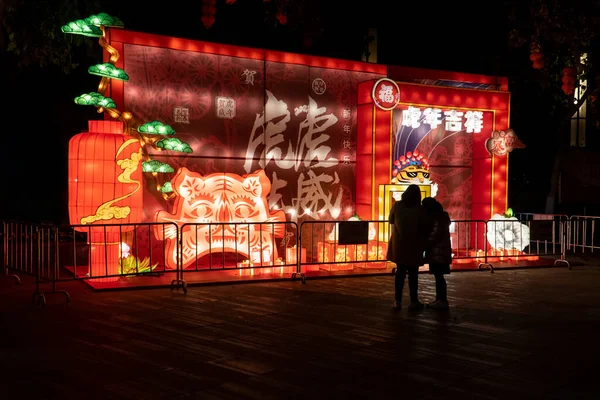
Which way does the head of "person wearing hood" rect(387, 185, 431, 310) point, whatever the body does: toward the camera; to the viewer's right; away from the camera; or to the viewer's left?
away from the camera

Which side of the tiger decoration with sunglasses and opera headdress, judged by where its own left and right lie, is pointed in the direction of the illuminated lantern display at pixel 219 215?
right

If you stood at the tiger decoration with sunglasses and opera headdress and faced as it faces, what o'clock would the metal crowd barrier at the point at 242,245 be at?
The metal crowd barrier is roughly at 3 o'clock from the tiger decoration with sunglasses and opera headdress.

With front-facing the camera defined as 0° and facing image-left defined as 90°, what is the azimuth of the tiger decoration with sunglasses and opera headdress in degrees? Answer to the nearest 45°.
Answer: approximately 315°

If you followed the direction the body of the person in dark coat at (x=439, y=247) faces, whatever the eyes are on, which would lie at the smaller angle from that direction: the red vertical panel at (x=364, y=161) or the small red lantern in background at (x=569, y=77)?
the red vertical panel

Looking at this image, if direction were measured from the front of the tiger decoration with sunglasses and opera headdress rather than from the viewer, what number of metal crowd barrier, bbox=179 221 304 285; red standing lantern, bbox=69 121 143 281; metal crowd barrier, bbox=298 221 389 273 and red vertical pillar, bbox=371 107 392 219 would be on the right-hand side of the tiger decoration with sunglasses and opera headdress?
4

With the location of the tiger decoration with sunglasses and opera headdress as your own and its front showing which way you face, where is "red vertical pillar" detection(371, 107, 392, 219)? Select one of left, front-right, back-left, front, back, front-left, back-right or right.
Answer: right

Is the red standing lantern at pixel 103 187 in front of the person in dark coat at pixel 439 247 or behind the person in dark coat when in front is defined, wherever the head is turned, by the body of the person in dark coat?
in front
